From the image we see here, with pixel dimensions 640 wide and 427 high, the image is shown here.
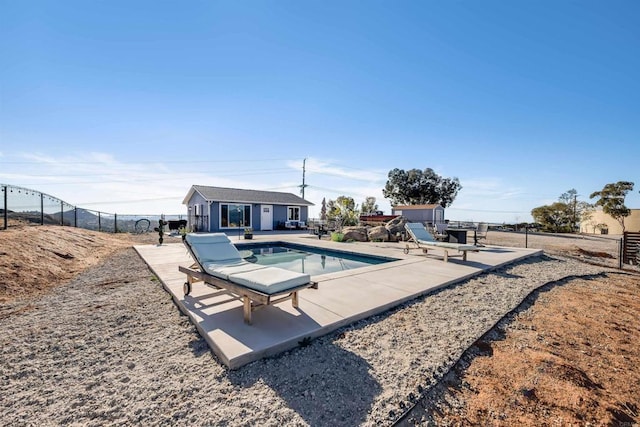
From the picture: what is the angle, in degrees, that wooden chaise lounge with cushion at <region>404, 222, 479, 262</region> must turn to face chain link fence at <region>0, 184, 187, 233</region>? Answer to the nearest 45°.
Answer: approximately 135° to its right

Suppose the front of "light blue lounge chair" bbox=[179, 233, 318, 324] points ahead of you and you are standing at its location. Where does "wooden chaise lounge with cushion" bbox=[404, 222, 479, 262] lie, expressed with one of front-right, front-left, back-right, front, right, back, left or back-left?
left

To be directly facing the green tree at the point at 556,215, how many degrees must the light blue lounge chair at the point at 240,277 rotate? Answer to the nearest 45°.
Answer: approximately 90° to its left

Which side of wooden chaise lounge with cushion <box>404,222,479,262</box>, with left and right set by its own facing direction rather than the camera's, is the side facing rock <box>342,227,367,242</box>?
back

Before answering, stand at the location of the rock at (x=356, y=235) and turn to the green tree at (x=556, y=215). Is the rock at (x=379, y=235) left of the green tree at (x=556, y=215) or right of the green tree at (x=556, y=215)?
right

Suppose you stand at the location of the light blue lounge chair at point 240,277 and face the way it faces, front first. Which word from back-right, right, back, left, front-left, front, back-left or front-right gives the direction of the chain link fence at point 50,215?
back

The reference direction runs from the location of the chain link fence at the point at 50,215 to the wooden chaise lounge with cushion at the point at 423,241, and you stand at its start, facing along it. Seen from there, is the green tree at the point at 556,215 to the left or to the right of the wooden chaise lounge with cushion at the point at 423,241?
left

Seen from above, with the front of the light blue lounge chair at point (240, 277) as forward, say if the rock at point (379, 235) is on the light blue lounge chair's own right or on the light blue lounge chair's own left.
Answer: on the light blue lounge chair's own left

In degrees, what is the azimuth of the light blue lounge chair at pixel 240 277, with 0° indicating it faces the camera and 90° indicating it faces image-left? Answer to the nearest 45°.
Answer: approximately 315°

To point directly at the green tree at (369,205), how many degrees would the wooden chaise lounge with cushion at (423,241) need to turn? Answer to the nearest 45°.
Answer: approximately 135° to its left

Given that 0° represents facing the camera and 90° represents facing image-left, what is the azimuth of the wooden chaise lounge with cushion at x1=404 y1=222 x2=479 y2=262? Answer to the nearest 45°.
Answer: approximately 315°

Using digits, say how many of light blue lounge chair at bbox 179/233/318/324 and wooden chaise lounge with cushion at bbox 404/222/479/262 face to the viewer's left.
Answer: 0

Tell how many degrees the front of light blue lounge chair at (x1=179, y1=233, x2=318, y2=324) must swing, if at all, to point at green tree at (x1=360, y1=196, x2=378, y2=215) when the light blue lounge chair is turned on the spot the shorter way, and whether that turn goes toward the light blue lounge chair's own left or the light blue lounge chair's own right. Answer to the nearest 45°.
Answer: approximately 90° to the light blue lounge chair's own left

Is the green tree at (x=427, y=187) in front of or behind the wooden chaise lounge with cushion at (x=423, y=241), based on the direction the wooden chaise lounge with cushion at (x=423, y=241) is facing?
behind
